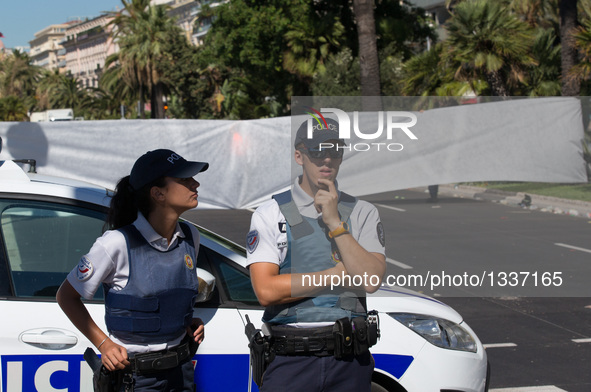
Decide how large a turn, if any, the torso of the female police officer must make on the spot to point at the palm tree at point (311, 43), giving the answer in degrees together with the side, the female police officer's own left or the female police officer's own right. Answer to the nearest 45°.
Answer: approximately 135° to the female police officer's own left

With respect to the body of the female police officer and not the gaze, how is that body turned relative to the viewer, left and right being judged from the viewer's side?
facing the viewer and to the right of the viewer

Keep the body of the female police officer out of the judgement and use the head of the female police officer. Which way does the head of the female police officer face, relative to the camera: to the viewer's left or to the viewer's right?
to the viewer's right

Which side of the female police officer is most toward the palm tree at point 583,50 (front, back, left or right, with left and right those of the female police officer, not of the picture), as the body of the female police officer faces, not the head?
left

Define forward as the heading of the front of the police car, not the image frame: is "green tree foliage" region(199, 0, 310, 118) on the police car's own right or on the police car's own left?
on the police car's own left

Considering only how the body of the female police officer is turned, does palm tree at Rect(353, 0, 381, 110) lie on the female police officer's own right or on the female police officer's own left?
on the female police officer's own left

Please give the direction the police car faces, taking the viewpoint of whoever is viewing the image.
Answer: facing to the right of the viewer

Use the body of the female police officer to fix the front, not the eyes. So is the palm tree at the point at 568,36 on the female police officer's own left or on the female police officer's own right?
on the female police officer's own left

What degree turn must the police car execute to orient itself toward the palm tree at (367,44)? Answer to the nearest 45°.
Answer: approximately 90° to its left

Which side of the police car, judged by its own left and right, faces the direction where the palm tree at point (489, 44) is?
left

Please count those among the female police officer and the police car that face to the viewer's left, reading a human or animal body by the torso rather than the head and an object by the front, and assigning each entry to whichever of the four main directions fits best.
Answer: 0

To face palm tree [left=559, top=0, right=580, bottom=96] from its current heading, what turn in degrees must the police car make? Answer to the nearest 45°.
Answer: approximately 45° to its left
